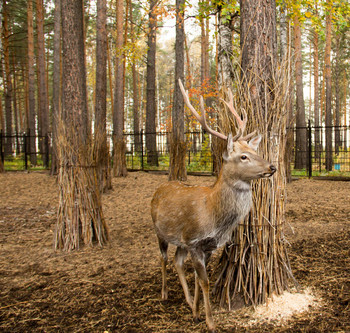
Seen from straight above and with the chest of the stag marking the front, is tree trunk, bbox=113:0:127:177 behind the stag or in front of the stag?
behind

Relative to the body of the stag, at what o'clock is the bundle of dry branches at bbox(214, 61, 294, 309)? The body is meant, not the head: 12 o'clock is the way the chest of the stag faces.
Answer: The bundle of dry branches is roughly at 9 o'clock from the stag.

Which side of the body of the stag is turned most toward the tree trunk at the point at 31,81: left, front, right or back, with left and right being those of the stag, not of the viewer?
back

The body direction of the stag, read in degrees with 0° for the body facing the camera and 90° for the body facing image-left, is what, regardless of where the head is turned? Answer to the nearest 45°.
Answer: approximately 315°

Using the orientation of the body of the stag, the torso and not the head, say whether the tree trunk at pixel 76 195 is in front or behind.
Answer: behind

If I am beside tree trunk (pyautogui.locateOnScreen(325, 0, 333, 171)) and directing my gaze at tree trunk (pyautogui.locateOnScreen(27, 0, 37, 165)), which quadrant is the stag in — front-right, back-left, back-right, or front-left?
front-left

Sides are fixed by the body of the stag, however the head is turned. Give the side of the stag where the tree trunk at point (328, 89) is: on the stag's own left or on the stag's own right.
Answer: on the stag's own left

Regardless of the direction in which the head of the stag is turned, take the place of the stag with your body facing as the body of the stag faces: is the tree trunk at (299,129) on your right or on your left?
on your left

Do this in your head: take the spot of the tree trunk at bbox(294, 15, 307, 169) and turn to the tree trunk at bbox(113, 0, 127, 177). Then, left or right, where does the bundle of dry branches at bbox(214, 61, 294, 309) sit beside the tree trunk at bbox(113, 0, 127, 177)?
left
